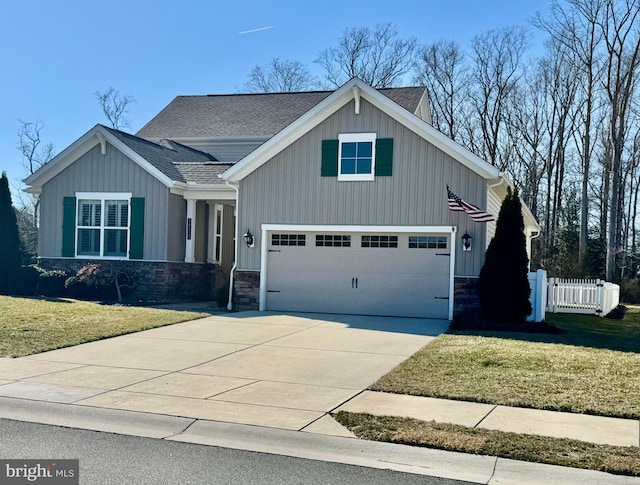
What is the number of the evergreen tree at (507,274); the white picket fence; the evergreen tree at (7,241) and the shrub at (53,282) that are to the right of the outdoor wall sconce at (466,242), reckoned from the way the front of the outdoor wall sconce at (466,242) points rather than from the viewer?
2

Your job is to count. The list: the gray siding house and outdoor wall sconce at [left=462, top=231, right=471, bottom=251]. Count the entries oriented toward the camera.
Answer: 2

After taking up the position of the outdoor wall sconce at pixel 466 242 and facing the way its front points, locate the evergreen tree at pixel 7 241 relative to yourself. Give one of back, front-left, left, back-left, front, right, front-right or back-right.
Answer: right

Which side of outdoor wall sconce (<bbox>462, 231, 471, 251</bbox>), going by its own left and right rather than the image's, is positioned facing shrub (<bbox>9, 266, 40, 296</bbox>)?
right

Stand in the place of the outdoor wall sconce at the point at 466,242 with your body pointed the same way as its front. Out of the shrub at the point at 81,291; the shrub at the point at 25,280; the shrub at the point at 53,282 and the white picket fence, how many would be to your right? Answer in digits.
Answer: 3

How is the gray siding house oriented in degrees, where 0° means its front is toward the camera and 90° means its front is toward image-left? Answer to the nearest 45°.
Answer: approximately 0°

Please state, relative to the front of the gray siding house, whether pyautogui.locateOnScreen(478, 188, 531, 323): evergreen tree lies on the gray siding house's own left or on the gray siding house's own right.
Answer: on the gray siding house's own left

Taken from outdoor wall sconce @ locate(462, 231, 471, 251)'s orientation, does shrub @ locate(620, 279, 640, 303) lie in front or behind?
behind
